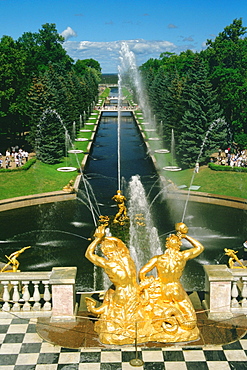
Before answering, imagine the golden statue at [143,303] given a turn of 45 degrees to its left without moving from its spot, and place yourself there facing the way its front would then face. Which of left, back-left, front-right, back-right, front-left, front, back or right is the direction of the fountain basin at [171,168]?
front-right

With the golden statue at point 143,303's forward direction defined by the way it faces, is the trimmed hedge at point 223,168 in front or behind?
in front

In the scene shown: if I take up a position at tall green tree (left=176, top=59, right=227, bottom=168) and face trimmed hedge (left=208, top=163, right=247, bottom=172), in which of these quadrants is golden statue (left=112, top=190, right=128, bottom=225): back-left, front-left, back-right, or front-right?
front-right

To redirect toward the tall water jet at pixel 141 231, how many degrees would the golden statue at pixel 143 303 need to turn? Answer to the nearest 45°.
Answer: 0° — it already faces it

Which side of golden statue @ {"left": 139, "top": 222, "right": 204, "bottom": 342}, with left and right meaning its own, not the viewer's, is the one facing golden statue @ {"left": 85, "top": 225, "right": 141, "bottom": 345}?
left

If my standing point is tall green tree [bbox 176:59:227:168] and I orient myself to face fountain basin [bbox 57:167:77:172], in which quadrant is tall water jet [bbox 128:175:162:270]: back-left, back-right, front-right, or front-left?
front-left

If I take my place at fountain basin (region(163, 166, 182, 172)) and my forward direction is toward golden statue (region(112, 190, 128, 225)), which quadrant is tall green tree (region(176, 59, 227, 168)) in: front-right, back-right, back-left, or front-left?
back-left

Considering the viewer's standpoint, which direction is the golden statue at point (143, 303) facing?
facing away from the viewer

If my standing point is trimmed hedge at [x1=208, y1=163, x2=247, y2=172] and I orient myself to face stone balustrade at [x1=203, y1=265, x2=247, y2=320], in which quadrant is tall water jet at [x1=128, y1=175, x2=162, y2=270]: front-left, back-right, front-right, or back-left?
front-right

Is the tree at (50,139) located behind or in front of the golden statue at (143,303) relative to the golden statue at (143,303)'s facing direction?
in front

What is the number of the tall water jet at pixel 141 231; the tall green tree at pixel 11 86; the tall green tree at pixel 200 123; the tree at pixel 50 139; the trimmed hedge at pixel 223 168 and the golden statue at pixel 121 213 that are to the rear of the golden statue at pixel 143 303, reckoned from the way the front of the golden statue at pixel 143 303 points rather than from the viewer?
0

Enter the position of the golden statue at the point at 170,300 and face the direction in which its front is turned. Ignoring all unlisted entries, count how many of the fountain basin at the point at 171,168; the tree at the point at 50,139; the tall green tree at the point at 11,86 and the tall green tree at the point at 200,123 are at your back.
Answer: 0

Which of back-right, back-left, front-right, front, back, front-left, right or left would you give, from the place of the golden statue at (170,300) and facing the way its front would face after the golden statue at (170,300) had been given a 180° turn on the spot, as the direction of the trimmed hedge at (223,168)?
back

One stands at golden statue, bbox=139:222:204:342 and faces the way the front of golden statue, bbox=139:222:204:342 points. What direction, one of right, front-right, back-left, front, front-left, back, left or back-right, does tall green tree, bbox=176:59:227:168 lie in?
front

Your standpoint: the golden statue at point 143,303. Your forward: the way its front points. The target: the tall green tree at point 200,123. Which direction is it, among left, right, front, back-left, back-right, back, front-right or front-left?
front

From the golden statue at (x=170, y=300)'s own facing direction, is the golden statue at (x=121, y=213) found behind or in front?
in front

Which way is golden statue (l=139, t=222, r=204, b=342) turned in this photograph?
away from the camera
